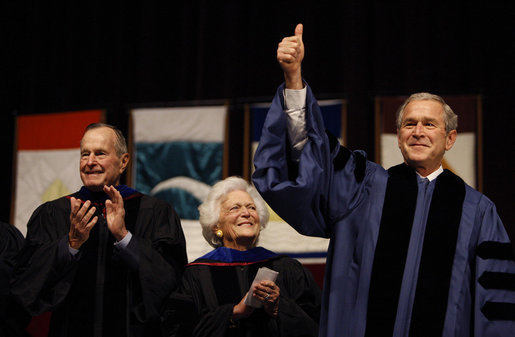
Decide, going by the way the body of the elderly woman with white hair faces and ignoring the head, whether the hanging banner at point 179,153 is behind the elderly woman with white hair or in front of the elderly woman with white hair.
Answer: behind

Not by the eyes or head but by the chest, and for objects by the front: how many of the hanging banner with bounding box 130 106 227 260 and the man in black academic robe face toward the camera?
2

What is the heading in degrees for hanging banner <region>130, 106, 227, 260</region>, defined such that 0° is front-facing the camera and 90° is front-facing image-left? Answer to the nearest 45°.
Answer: approximately 0°

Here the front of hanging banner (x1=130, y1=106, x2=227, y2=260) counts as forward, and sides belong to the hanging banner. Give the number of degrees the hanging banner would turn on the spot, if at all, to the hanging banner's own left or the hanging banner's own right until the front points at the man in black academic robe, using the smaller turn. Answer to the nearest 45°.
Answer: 0° — it already faces them

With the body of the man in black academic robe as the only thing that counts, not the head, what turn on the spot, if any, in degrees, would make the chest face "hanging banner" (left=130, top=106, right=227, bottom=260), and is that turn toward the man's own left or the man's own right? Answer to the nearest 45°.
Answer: approximately 180°

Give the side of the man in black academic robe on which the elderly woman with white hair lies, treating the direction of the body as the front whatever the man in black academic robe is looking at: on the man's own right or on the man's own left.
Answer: on the man's own left

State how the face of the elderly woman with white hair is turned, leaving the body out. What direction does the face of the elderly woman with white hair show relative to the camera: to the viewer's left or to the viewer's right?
to the viewer's right

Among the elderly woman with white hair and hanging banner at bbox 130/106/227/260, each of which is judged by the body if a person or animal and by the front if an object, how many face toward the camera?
2

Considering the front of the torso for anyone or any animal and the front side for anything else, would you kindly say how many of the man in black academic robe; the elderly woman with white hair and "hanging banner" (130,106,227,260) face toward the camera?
3

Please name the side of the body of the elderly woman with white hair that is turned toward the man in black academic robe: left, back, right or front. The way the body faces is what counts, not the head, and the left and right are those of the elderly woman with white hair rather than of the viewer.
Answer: right
